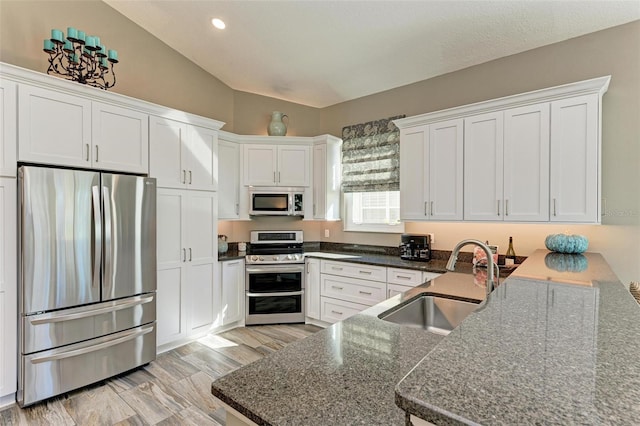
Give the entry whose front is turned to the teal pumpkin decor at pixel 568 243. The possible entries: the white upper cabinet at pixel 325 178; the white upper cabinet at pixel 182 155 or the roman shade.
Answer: the white upper cabinet at pixel 182 155

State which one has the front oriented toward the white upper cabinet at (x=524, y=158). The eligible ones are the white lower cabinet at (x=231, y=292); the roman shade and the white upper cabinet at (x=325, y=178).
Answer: the white lower cabinet

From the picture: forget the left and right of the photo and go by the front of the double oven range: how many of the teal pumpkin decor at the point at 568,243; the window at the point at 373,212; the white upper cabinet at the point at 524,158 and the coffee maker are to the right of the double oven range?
0

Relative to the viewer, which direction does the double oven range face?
toward the camera

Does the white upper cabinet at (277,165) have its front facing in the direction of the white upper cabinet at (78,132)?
no

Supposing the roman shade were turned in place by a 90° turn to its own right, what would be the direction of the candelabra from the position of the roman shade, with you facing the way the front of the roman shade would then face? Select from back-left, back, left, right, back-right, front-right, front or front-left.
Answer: left

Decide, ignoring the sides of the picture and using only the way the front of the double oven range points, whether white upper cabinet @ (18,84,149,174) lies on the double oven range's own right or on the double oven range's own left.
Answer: on the double oven range's own right

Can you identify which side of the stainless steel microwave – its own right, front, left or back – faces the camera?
front

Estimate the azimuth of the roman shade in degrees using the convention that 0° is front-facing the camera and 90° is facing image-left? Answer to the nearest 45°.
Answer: approximately 45°

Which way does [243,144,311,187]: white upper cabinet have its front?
toward the camera

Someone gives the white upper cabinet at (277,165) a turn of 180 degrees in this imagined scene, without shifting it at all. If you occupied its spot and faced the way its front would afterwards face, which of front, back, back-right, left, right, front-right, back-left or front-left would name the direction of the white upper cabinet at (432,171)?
back-right

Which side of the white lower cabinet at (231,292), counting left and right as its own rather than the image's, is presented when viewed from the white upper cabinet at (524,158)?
front

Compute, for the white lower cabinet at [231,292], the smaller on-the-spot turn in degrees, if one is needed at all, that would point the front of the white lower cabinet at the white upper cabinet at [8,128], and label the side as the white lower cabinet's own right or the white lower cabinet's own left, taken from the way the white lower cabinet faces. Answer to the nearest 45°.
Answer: approximately 90° to the white lower cabinet's own right

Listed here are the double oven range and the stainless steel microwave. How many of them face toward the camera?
2

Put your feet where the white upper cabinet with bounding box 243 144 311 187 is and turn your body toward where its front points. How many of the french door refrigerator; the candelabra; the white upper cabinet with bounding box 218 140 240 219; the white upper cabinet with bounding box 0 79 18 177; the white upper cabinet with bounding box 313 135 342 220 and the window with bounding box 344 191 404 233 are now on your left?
2

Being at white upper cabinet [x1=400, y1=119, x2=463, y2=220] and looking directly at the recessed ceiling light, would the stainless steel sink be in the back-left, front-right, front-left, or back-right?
front-left

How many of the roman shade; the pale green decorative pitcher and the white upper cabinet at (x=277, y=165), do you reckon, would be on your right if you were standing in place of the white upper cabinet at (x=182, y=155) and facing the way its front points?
0
